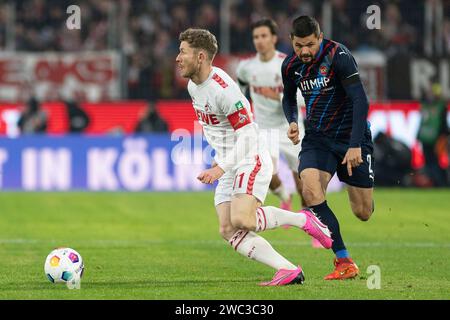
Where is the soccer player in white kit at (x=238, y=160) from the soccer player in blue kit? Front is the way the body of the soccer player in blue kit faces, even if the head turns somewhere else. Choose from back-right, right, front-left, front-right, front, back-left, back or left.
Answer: front

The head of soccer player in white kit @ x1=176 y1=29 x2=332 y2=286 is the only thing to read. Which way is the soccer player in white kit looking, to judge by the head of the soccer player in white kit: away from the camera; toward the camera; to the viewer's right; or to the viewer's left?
to the viewer's left

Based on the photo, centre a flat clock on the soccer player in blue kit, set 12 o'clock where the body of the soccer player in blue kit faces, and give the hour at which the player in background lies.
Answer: The player in background is roughly at 4 o'clock from the soccer player in blue kit.

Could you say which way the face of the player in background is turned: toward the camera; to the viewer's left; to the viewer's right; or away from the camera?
toward the camera

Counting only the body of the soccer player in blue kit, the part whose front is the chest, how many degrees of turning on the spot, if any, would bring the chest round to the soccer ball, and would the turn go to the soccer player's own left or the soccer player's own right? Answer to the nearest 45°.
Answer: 0° — they already face it

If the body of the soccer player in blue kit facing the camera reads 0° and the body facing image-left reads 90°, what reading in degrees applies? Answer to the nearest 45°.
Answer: approximately 45°

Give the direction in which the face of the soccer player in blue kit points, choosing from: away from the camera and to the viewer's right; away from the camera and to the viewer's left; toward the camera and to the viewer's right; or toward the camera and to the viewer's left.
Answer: toward the camera and to the viewer's left

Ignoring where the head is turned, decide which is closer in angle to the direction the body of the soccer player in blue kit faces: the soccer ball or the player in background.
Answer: the soccer ball
